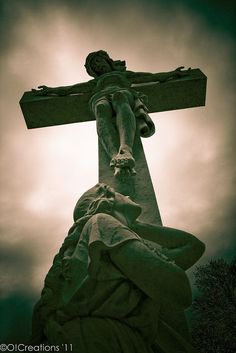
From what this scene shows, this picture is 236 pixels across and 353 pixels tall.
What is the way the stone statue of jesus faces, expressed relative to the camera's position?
facing the viewer

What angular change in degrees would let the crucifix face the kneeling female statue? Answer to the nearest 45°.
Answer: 0° — it already faces it

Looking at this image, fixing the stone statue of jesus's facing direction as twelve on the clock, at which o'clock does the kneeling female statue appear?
The kneeling female statue is roughly at 12 o'clock from the stone statue of jesus.
